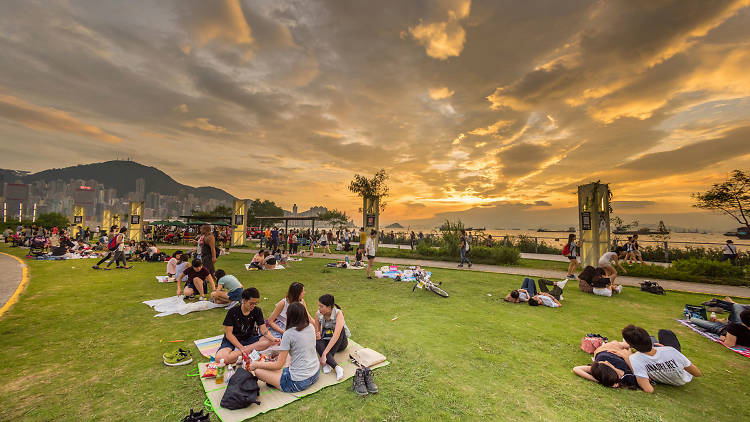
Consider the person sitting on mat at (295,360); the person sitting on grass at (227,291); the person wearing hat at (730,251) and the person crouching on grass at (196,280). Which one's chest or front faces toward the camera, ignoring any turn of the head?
the person crouching on grass at (196,280)

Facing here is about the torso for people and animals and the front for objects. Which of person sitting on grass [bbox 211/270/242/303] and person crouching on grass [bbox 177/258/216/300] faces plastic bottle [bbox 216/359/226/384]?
person crouching on grass [bbox 177/258/216/300]

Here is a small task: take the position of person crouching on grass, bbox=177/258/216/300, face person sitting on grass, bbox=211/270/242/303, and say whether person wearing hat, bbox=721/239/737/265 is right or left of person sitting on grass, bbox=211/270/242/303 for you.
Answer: left

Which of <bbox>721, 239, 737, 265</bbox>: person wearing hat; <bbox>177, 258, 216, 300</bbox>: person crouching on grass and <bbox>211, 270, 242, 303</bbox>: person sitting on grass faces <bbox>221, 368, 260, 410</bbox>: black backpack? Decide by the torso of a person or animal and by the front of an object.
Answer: <bbox>177, 258, 216, 300</bbox>: person crouching on grass

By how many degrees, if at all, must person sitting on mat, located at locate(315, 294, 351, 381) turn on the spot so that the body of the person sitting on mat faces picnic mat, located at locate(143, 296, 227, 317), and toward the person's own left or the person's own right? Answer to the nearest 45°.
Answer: approximately 90° to the person's own right

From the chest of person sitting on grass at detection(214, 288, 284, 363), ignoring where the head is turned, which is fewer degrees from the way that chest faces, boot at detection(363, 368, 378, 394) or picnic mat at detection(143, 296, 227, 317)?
the boot

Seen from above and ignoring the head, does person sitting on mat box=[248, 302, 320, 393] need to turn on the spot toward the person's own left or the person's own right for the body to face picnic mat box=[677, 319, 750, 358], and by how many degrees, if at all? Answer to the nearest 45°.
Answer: approximately 135° to the person's own right

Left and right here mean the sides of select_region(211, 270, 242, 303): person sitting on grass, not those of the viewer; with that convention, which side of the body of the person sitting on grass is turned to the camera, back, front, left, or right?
left
